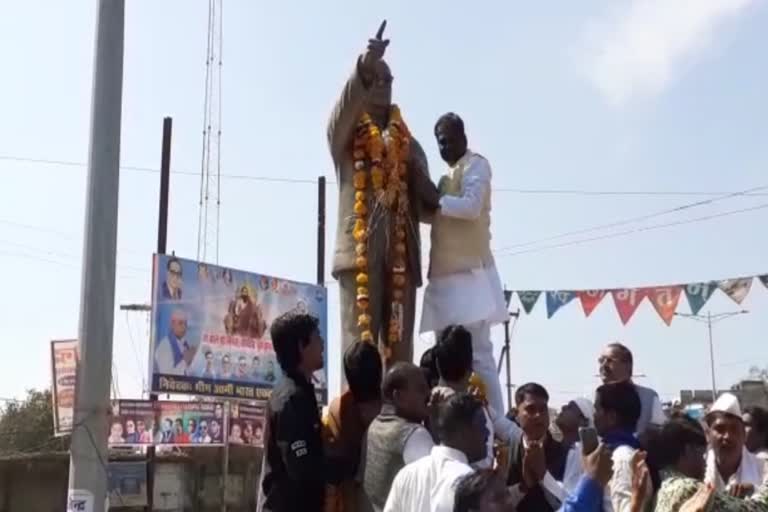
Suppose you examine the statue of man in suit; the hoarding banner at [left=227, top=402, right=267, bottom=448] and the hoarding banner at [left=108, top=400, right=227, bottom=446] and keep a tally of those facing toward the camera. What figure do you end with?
3

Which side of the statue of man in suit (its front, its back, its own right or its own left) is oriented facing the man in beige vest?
left

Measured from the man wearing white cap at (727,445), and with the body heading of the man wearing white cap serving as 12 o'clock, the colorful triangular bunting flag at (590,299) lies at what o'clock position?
The colorful triangular bunting flag is roughly at 4 o'clock from the man wearing white cap.

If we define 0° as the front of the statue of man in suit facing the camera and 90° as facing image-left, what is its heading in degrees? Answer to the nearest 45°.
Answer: approximately 0°

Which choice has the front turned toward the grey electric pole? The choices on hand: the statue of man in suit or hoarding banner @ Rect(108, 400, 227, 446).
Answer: the hoarding banner

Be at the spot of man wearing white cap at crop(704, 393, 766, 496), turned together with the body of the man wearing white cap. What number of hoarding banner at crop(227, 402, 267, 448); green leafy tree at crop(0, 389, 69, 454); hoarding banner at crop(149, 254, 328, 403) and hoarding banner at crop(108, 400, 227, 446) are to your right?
4

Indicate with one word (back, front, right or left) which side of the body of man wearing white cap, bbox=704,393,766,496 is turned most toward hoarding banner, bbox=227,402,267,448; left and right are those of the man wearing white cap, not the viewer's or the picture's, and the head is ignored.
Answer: right

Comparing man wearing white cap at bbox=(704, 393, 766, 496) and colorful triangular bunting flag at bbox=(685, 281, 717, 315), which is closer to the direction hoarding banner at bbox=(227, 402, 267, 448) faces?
the man wearing white cap

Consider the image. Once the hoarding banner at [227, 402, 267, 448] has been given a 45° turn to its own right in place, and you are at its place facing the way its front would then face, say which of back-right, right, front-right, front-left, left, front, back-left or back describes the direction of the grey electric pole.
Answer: front-left

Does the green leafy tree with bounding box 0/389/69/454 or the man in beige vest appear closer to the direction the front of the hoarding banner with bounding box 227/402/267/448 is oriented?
the man in beige vest
